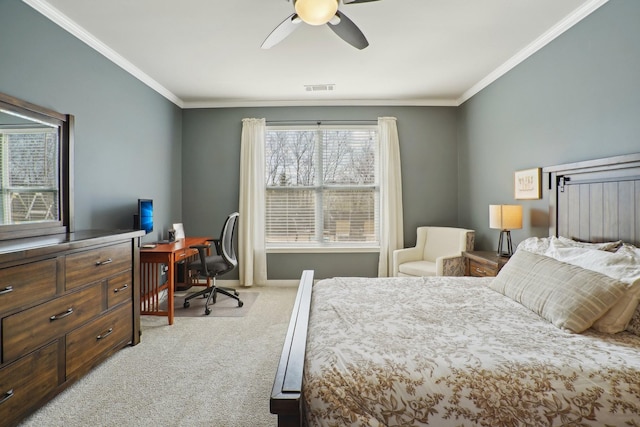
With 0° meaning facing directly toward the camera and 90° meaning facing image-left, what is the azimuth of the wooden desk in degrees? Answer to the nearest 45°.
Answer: approximately 315°

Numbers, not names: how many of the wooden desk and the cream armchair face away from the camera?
0

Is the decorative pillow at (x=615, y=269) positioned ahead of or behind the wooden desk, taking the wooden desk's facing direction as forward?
ahead

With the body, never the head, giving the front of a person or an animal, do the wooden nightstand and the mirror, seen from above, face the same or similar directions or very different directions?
very different directions

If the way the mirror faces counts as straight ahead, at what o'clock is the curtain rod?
The curtain rod is roughly at 10 o'clock from the mirror.

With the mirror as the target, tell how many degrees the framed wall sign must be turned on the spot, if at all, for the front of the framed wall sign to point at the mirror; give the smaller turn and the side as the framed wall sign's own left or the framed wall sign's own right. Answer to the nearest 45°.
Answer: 0° — it already faces it

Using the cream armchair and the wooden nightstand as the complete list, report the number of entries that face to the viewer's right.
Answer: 0

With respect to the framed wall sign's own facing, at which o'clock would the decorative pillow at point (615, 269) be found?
The decorative pillow is roughly at 10 o'clock from the framed wall sign.

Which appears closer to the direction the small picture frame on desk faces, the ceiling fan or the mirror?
the ceiling fan

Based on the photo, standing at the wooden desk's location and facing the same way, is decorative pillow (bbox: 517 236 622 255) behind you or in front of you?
in front

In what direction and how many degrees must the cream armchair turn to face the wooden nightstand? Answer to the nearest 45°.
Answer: approximately 90° to its left
